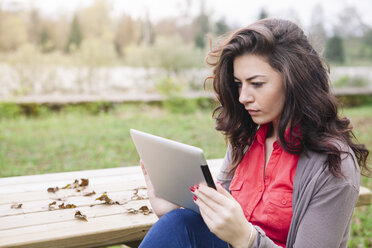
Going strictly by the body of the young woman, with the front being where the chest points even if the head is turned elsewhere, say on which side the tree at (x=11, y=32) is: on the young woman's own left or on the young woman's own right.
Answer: on the young woman's own right

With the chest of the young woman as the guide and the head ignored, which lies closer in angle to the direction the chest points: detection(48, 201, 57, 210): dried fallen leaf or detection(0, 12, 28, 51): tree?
the dried fallen leaf

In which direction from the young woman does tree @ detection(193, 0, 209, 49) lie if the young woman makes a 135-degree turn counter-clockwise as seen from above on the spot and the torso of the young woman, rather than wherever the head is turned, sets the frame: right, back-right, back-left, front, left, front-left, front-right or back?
left

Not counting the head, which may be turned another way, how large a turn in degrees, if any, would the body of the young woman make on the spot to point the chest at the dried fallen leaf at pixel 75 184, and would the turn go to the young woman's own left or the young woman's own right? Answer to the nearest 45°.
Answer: approximately 90° to the young woman's own right

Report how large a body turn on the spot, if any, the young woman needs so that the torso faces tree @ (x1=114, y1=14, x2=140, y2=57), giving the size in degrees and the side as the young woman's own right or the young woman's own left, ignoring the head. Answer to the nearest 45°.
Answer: approximately 135° to the young woman's own right

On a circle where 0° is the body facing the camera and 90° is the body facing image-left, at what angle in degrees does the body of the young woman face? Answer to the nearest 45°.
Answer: approximately 45°

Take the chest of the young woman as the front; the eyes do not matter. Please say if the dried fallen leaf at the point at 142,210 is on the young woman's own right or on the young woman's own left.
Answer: on the young woman's own right

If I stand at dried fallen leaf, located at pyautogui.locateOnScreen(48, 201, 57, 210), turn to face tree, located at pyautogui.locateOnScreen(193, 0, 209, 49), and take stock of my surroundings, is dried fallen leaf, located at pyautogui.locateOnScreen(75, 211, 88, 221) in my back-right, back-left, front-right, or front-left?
back-right

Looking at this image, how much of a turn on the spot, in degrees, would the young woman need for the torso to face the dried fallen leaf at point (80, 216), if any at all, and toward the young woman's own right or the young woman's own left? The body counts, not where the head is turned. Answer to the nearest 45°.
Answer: approximately 45° to the young woman's own right
